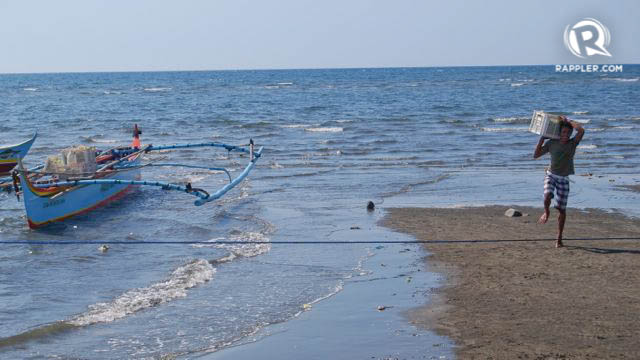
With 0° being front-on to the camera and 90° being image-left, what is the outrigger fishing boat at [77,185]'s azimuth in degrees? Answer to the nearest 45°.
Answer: approximately 45°

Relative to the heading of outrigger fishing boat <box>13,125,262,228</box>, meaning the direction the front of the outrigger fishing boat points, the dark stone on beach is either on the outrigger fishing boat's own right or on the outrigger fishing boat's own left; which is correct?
on the outrigger fishing boat's own left

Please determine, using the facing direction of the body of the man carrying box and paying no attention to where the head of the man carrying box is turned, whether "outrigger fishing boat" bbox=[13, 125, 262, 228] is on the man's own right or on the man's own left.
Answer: on the man's own right
